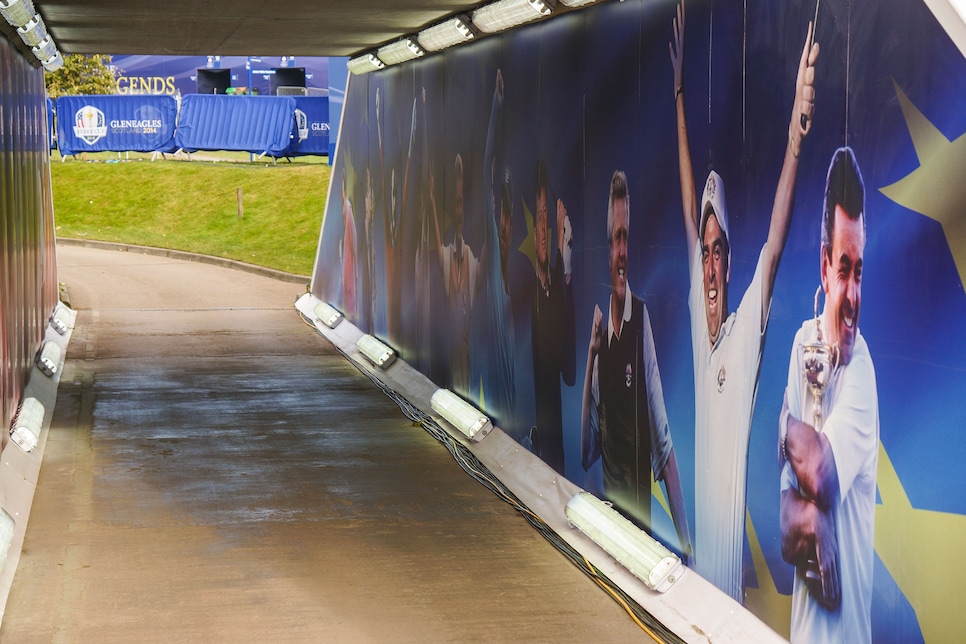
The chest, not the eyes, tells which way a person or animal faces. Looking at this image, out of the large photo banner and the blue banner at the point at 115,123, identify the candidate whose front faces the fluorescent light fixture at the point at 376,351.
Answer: the blue banner

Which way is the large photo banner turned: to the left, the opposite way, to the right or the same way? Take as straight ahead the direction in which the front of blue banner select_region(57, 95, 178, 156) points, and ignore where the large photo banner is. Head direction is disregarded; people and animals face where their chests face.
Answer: to the right

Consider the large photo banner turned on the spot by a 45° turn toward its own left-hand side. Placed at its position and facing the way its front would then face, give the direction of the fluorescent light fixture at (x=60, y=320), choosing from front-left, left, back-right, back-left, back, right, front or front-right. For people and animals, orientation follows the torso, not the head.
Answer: back-right

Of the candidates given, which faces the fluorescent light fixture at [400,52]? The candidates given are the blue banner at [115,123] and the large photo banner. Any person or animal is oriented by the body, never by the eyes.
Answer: the blue banner

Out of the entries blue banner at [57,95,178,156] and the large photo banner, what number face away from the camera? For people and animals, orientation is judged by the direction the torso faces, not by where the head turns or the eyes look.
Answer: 0

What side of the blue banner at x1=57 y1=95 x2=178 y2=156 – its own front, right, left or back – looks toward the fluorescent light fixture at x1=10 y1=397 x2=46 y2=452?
front

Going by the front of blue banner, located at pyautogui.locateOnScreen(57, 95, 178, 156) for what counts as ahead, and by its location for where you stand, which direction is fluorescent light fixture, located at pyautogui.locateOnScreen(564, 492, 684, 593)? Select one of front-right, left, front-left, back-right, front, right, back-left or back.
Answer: front

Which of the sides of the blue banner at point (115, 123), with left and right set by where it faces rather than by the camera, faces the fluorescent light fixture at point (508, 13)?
front

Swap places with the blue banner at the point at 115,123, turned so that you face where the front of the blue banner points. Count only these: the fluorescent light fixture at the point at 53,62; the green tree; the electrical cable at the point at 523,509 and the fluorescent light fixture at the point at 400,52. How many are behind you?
1

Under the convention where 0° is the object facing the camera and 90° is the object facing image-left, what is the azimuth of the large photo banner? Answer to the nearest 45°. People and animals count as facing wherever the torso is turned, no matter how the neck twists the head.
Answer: approximately 45°

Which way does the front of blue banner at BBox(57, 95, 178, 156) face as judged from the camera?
facing the viewer

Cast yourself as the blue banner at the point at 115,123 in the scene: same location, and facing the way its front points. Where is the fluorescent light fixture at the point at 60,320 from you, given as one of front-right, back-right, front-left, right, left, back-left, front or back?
front

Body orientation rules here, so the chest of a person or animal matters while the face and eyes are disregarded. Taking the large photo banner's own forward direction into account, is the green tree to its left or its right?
on its right

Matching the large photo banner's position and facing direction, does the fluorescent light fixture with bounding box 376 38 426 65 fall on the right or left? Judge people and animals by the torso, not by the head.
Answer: on its right
